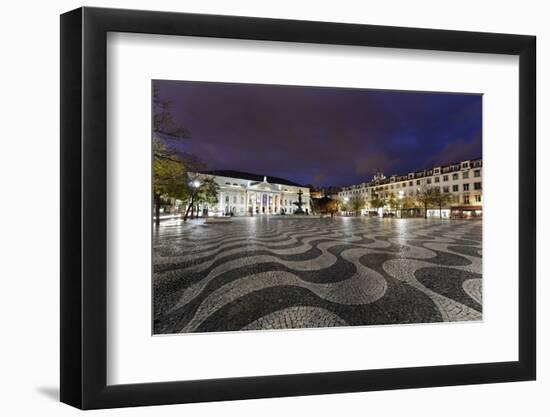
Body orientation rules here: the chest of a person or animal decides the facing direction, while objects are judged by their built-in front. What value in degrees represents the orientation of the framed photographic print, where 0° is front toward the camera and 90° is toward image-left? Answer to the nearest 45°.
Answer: approximately 315°
